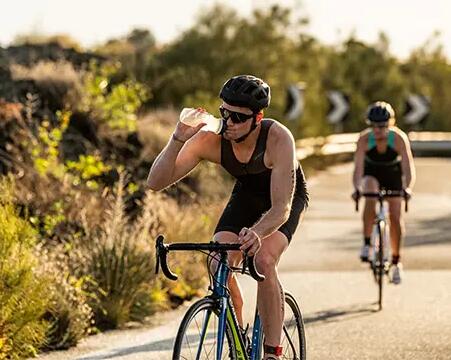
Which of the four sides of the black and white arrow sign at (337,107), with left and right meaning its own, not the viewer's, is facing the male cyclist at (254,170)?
front

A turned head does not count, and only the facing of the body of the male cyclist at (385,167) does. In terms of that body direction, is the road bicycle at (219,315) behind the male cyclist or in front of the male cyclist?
in front

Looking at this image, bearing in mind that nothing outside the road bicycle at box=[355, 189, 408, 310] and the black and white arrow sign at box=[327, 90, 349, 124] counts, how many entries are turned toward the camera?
2

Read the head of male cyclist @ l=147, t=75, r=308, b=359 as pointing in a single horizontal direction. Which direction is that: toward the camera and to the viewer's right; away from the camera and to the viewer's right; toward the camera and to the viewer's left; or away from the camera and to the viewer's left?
toward the camera and to the viewer's left

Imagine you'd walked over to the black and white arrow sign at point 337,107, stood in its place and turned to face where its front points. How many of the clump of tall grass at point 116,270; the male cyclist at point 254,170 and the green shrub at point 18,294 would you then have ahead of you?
3

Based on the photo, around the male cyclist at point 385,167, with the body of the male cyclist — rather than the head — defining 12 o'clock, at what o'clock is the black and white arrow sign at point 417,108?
The black and white arrow sign is roughly at 6 o'clock from the male cyclist.

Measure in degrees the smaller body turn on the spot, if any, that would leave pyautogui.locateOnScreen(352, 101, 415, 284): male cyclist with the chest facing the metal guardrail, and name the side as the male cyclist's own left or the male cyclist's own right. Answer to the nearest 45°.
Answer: approximately 180°

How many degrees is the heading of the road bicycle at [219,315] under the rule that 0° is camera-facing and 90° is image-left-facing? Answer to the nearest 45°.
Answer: approximately 45°

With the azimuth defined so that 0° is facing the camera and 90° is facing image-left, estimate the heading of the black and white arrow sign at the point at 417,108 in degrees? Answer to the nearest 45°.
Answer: approximately 0°
